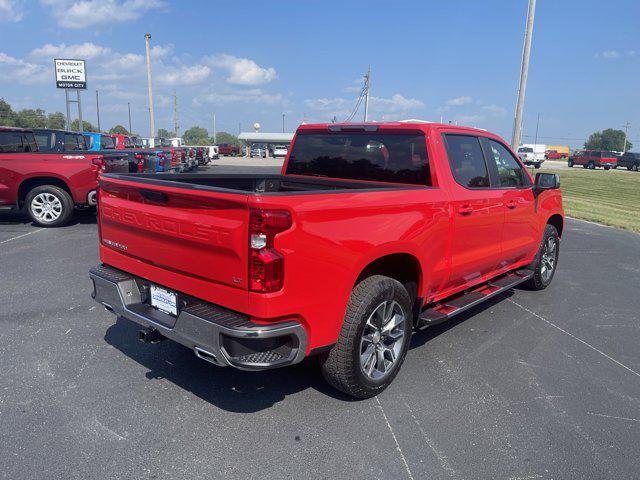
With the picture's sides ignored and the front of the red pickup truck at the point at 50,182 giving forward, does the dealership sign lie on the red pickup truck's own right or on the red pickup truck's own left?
on the red pickup truck's own right

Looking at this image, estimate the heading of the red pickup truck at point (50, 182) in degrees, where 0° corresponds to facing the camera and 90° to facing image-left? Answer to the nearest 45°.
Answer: approximately 90°

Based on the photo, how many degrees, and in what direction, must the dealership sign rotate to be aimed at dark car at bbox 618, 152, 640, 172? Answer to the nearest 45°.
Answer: approximately 90° to its left

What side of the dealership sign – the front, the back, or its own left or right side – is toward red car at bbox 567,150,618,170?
left

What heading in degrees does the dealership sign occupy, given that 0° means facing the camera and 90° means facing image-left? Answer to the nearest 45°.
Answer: approximately 0°

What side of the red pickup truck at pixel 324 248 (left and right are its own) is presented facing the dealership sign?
left

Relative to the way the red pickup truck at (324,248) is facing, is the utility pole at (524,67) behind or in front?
in front

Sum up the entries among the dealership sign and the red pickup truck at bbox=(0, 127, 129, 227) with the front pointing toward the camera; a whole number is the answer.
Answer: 1

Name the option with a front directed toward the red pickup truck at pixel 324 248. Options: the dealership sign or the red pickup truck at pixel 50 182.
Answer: the dealership sign

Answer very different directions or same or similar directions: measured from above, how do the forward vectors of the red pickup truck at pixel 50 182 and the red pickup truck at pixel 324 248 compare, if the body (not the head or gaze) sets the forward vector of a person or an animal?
very different directions
